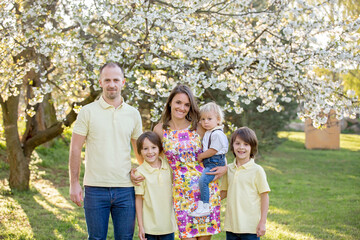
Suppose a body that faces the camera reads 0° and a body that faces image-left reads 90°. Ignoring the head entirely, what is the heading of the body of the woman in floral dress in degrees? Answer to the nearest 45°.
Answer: approximately 0°

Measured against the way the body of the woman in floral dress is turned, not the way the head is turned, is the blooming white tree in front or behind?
behind

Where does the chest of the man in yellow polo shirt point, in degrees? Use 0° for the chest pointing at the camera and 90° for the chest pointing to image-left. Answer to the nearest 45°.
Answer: approximately 0°

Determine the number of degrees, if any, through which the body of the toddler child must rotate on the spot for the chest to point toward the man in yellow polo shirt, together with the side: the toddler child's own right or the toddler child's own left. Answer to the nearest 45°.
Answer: approximately 45° to the toddler child's own right

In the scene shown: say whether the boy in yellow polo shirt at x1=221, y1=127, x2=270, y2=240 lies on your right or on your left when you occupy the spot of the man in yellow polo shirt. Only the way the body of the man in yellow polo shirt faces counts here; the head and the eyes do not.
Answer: on your left
